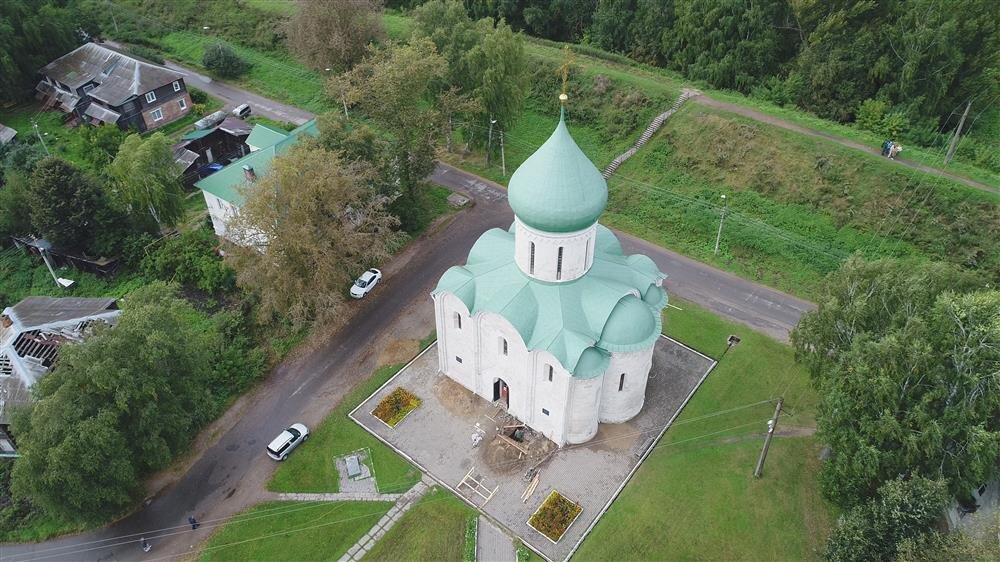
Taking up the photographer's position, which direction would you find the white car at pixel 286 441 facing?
facing away from the viewer and to the right of the viewer

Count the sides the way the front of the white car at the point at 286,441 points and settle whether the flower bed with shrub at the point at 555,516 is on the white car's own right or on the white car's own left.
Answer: on the white car's own right

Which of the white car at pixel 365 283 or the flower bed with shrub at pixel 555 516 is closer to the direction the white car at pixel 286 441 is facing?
the white car

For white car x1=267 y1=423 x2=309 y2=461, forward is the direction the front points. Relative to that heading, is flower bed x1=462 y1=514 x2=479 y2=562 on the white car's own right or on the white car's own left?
on the white car's own right
